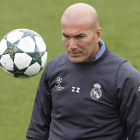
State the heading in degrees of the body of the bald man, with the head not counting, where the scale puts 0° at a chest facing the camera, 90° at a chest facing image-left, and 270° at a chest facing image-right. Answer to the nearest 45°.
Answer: approximately 45°

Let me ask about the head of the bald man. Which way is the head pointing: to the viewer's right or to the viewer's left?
to the viewer's left

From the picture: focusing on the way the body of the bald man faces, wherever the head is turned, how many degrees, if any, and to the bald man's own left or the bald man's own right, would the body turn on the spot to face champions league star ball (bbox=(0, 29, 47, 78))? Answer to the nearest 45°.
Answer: approximately 90° to the bald man's own right
